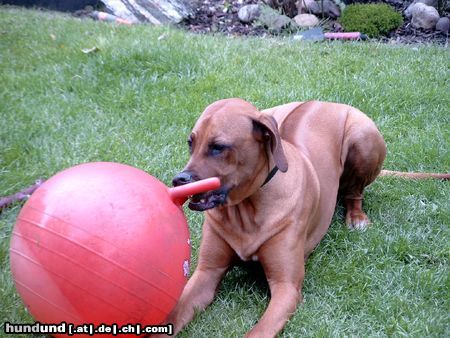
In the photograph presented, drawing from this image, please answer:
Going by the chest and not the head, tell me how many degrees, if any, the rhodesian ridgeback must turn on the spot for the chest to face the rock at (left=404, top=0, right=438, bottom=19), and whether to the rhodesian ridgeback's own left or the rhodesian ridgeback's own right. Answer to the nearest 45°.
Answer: approximately 135° to the rhodesian ridgeback's own right

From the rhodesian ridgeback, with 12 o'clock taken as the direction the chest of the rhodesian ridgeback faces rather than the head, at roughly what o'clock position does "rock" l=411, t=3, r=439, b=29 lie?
The rock is roughly at 5 o'clock from the rhodesian ridgeback.

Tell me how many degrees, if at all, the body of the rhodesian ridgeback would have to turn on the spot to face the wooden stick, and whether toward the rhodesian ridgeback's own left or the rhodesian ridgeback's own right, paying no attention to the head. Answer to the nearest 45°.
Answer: approximately 45° to the rhodesian ridgeback's own right

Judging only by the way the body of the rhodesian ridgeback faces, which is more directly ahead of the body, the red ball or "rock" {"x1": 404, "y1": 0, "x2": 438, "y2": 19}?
the red ball

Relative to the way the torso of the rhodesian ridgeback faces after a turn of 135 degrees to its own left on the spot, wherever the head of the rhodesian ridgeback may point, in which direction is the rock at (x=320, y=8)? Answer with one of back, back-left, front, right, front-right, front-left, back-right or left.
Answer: left

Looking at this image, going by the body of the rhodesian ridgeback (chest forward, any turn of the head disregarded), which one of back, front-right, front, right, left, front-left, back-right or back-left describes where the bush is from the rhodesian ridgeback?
back-right

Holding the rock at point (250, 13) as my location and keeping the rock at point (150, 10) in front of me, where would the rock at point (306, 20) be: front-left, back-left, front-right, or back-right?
back-left

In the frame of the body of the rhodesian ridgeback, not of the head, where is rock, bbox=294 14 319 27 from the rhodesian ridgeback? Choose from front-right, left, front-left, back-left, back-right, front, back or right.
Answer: back-right

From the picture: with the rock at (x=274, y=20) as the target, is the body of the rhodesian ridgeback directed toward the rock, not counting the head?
no

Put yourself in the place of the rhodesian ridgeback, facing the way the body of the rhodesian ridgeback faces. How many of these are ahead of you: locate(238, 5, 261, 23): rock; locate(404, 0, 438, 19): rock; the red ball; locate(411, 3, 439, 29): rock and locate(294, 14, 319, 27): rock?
1

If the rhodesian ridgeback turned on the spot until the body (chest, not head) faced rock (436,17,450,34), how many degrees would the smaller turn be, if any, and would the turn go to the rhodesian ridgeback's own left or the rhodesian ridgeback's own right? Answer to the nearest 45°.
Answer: approximately 135° to the rhodesian ridgeback's own right

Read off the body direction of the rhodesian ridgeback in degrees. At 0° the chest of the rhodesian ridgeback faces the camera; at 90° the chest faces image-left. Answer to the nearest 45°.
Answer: approximately 45°

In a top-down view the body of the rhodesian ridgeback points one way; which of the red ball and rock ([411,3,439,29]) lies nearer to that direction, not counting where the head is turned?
the red ball

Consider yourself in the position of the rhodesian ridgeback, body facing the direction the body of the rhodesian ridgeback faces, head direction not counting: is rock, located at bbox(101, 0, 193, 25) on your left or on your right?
on your right
